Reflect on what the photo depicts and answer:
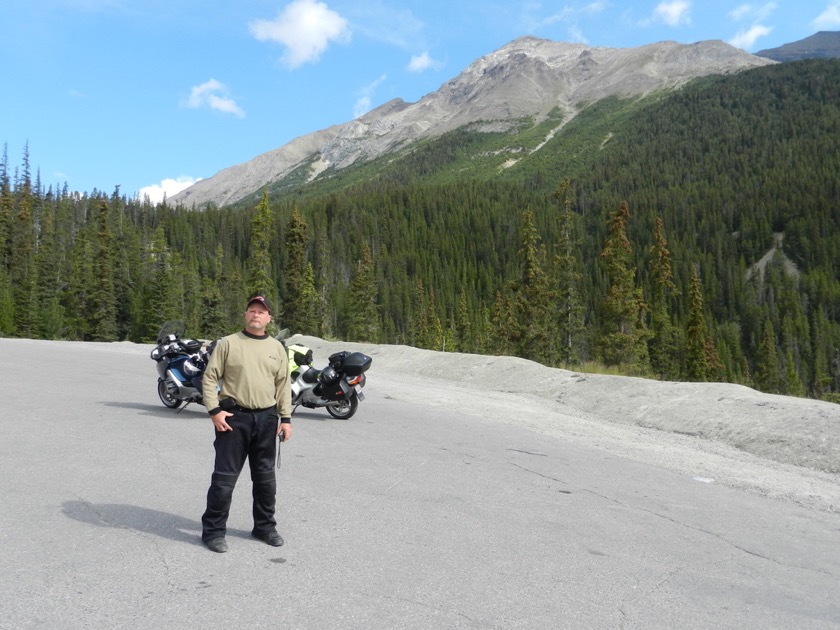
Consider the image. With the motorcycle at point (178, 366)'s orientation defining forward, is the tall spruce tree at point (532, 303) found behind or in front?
behind

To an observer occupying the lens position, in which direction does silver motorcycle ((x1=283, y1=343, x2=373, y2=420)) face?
facing away from the viewer and to the left of the viewer

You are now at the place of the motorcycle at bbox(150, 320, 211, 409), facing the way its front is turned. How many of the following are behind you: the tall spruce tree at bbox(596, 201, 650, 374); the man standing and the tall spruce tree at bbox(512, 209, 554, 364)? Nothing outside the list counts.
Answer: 2

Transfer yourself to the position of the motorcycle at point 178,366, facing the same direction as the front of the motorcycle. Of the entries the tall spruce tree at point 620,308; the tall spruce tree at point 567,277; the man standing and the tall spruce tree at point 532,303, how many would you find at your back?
3

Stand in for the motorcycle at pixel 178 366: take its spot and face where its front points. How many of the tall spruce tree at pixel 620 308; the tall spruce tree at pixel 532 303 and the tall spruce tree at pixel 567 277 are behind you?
3

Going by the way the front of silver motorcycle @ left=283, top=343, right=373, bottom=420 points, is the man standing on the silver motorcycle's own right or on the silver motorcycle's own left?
on the silver motorcycle's own left

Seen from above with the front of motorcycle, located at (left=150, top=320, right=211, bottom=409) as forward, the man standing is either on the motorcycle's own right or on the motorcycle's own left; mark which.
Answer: on the motorcycle's own left

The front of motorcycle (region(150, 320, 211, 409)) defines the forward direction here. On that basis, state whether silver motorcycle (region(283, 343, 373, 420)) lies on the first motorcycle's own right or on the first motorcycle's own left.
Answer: on the first motorcycle's own left

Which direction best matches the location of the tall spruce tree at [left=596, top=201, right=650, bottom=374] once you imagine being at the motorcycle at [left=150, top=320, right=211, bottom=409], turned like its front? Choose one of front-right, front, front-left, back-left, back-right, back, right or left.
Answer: back

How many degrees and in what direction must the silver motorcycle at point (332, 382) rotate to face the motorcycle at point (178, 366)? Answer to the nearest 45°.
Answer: approximately 45° to its left

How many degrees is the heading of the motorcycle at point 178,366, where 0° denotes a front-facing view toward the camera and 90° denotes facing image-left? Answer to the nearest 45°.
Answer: approximately 45°

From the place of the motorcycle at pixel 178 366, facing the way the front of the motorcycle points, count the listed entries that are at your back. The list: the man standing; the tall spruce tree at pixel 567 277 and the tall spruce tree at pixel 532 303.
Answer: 2
